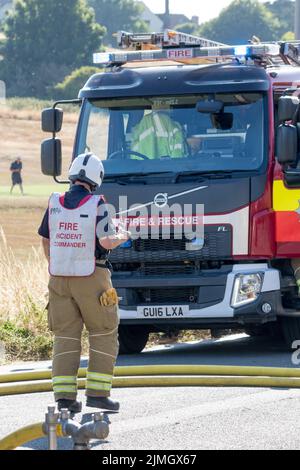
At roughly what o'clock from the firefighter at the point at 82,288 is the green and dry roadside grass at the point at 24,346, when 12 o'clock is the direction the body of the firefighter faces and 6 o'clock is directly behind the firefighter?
The green and dry roadside grass is roughly at 10 o'clock from the firefighter.

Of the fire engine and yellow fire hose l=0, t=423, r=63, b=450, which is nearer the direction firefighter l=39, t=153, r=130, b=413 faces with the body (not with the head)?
the fire engine

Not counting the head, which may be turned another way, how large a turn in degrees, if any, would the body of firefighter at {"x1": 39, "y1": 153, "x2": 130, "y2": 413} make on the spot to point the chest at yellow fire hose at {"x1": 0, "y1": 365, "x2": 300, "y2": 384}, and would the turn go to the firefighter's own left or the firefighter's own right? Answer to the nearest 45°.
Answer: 0° — they already face it

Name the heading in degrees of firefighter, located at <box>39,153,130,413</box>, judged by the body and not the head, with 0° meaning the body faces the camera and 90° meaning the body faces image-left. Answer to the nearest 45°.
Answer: approximately 225°

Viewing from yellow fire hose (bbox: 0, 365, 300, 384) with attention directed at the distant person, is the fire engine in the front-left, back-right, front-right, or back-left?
front-right

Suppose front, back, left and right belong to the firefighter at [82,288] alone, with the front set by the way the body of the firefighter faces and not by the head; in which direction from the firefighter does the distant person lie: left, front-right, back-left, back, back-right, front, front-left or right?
front-left

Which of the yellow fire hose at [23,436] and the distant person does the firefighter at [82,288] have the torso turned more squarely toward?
the distant person

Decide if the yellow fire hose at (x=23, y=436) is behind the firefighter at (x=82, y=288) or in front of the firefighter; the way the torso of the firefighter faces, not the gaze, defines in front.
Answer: behind
